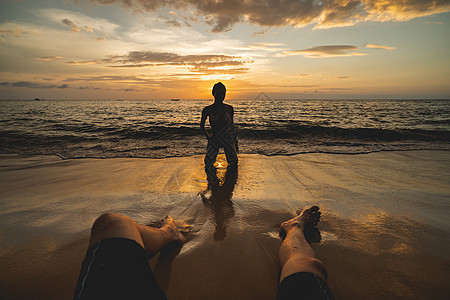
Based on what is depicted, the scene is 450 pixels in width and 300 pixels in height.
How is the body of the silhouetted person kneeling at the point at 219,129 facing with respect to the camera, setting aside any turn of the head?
toward the camera
